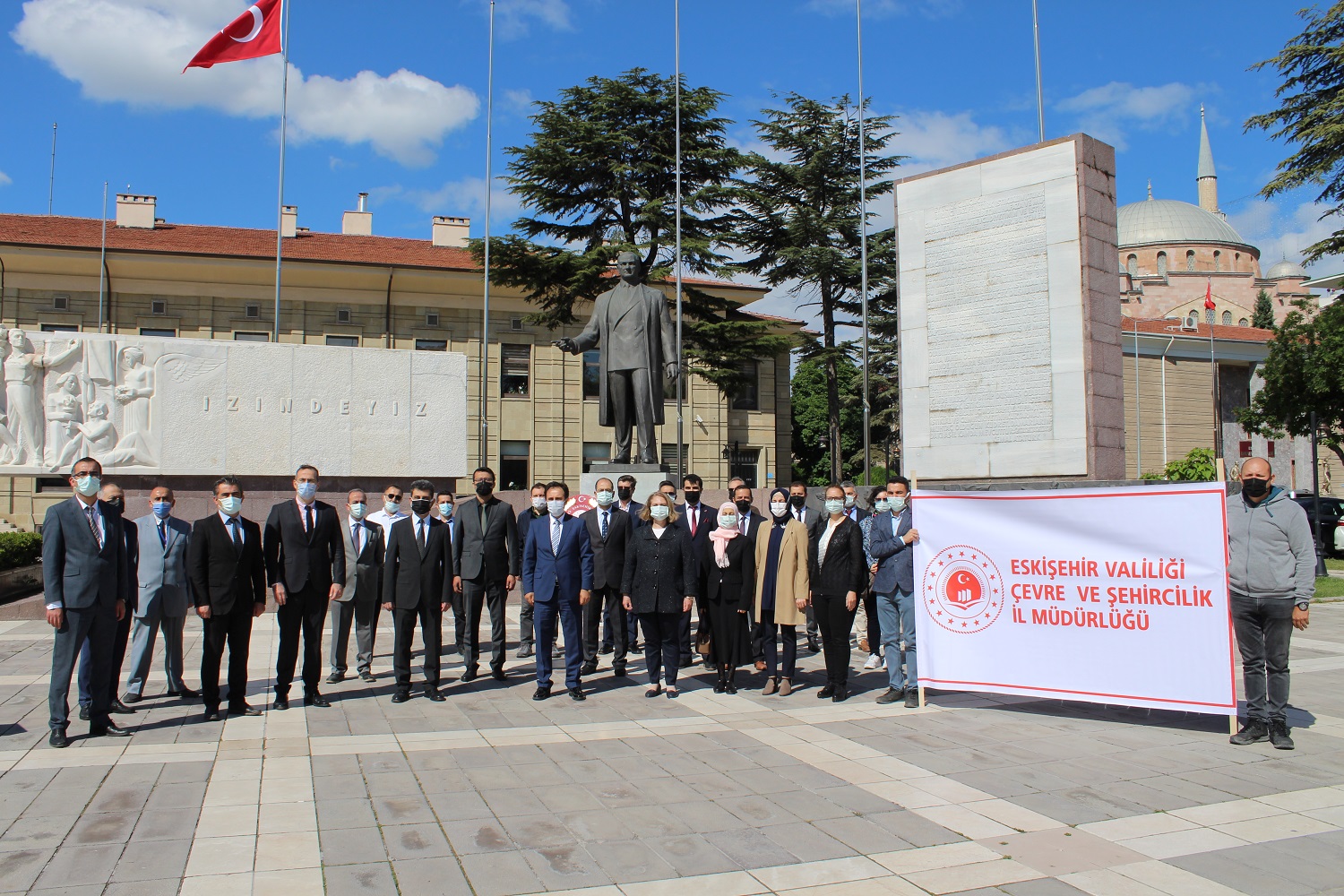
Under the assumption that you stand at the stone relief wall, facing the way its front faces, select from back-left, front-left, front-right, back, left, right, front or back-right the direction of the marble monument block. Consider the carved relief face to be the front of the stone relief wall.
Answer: front-left

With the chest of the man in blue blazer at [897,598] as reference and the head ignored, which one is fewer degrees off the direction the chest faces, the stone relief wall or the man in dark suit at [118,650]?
the man in dark suit

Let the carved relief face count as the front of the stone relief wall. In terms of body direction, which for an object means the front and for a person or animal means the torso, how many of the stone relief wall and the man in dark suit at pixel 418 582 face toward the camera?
2

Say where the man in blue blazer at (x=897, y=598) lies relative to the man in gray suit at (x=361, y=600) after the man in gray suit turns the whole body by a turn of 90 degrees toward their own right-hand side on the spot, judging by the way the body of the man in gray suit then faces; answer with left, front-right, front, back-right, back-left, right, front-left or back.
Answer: back-left

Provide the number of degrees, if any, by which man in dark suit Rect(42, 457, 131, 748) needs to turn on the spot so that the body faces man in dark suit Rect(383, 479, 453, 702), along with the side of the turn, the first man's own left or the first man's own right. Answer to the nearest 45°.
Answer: approximately 45° to the first man's own left

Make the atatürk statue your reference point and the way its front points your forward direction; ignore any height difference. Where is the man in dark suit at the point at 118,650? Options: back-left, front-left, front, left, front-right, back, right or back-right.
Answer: front-right

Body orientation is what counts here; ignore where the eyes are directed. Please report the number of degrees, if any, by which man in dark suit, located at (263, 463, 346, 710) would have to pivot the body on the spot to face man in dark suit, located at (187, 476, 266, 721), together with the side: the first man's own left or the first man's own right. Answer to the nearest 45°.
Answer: approximately 45° to the first man's own right
